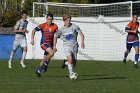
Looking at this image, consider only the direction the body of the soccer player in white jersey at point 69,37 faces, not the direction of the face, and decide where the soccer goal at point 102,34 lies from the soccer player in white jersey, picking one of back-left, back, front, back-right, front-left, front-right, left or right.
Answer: back

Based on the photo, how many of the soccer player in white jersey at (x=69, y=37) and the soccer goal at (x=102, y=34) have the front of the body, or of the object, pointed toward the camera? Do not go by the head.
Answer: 2

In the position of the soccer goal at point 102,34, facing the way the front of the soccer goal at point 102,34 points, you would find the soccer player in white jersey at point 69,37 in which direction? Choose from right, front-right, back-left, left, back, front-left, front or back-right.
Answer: front

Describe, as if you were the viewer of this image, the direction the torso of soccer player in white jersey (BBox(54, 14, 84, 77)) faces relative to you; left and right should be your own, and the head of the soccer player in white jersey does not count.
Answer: facing the viewer

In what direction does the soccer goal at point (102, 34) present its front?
toward the camera
